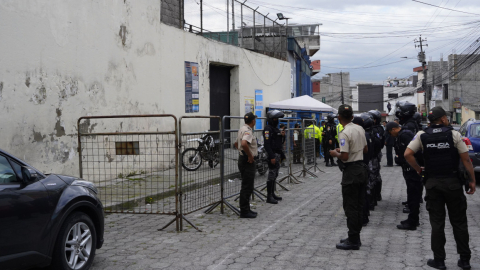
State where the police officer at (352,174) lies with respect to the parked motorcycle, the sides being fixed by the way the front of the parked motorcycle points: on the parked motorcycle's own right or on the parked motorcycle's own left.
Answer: on the parked motorcycle's own left

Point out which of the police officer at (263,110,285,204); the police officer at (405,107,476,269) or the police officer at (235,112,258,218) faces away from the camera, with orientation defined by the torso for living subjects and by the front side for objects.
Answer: the police officer at (405,107,476,269)

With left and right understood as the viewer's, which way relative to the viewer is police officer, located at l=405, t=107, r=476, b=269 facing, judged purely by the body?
facing away from the viewer

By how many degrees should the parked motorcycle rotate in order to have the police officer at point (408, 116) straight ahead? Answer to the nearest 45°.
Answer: approximately 135° to its left

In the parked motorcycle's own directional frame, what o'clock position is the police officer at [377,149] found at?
The police officer is roughly at 7 o'clock from the parked motorcycle.

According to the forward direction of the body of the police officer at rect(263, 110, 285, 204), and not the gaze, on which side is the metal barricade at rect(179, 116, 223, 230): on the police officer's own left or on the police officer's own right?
on the police officer's own right

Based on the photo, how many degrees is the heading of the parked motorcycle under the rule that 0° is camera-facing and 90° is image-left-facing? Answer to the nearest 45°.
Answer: approximately 45°

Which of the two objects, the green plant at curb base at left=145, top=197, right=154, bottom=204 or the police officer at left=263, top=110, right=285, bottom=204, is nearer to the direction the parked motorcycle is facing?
the green plant at curb base

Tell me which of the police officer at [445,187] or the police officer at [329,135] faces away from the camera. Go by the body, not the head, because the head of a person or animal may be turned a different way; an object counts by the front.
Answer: the police officer at [445,187]

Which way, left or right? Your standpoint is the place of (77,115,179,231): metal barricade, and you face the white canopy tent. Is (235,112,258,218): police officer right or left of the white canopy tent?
right
